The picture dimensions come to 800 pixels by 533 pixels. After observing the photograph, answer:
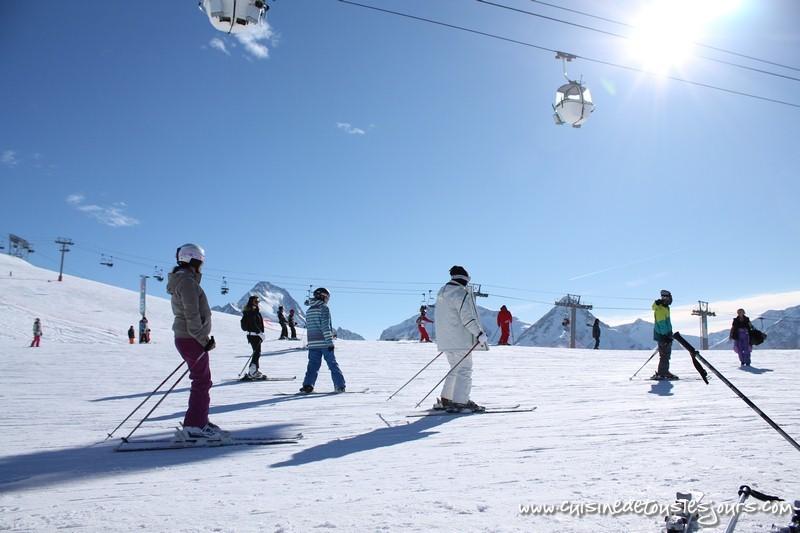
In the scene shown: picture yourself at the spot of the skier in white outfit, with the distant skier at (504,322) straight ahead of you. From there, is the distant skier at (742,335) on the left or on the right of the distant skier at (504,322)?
right

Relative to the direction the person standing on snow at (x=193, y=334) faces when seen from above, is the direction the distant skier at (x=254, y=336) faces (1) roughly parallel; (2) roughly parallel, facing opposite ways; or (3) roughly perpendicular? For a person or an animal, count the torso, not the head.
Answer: roughly parallel

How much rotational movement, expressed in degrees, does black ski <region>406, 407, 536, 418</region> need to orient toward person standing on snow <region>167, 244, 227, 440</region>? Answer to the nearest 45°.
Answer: approximately 135° to its right

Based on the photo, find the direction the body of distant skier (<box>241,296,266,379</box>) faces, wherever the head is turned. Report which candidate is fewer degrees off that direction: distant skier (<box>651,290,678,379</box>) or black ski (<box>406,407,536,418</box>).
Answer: the distant skier

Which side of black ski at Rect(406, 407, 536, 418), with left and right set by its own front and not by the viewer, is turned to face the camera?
right
